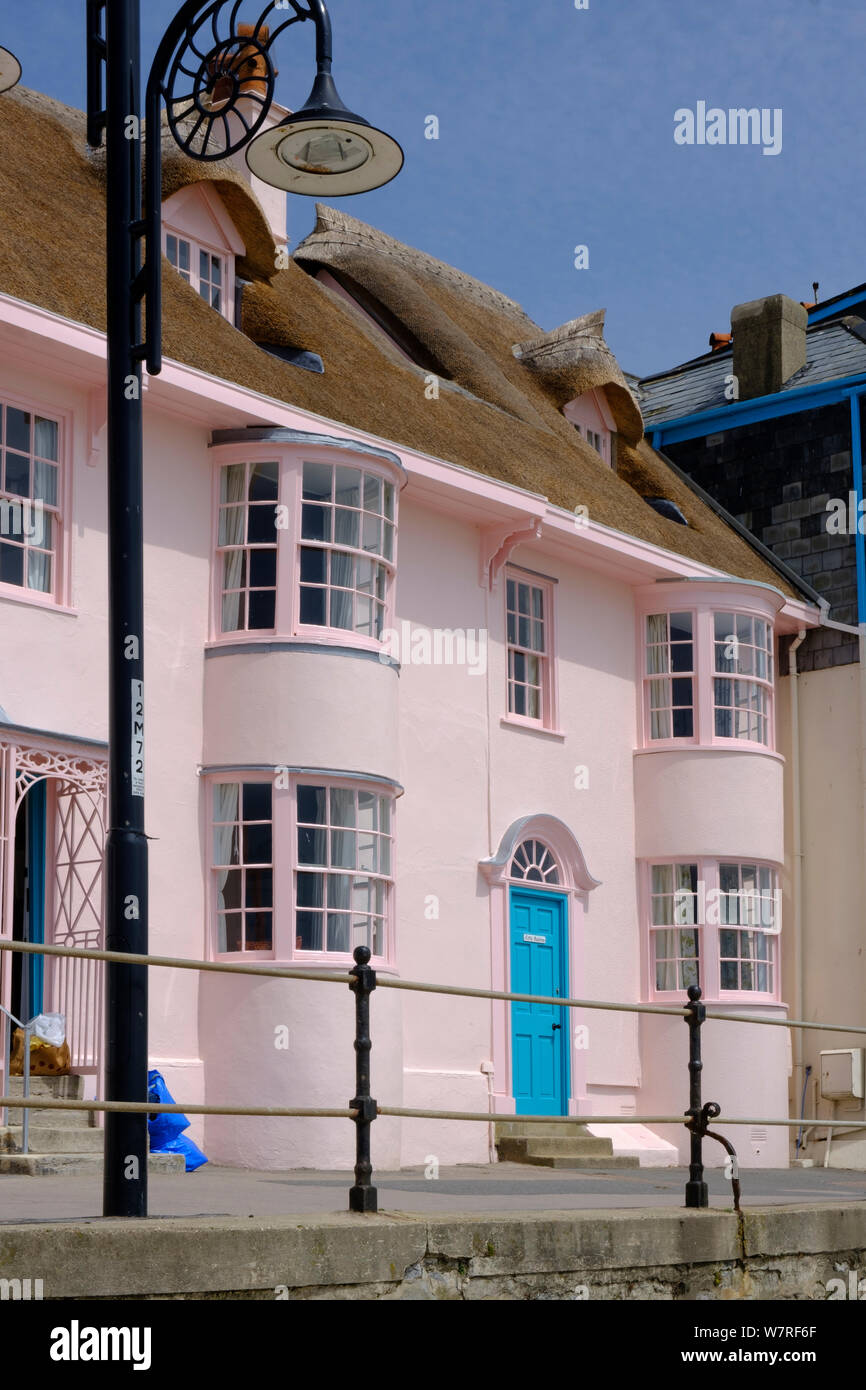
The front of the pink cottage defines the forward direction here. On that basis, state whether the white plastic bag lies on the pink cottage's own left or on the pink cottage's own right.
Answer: on the pink cottage's own right

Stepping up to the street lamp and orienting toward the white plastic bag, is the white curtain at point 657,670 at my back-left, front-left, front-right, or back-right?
front-right

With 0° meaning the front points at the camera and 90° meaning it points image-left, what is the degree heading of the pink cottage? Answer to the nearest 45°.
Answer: approximately 315°

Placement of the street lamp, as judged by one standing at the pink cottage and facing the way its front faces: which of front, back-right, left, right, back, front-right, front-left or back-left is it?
front-right

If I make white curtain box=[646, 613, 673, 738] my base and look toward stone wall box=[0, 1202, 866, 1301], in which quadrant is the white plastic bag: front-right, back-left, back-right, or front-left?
front-right
